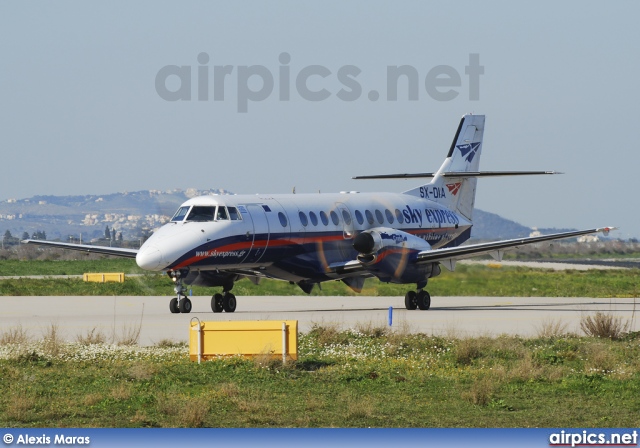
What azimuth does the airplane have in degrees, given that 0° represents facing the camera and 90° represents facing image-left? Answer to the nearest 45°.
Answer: approximately 45°

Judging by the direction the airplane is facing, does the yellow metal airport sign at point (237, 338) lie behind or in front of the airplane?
in front
